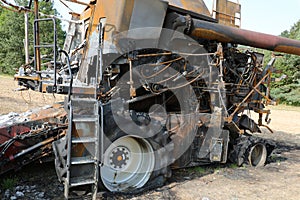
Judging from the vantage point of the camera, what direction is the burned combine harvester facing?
facing the viewer and to the left of the viewer

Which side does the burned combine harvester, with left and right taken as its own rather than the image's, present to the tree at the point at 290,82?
back
